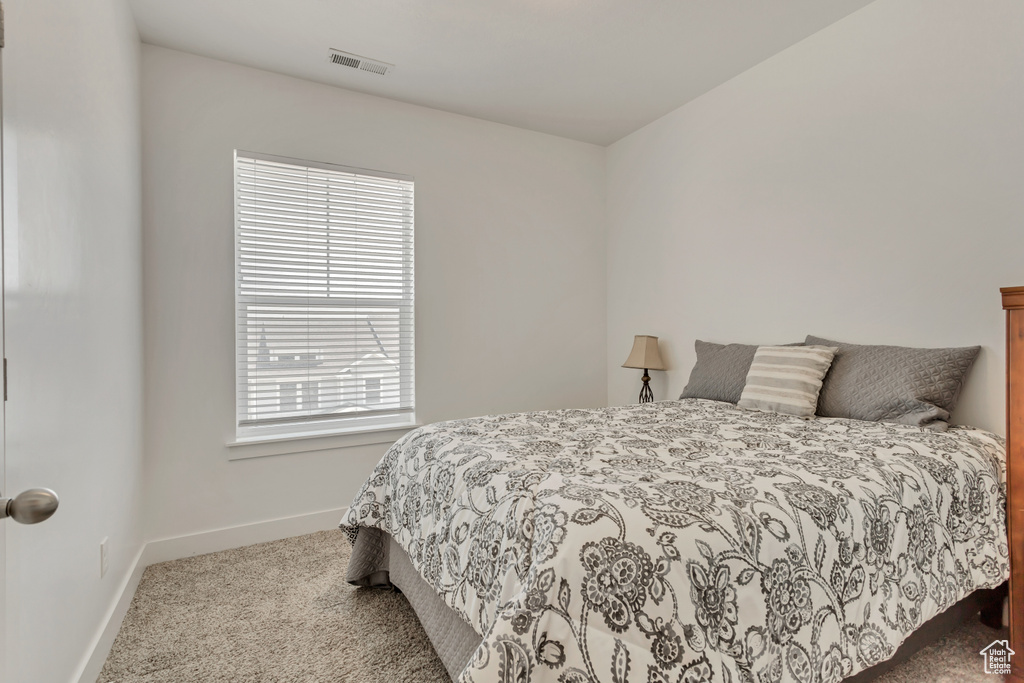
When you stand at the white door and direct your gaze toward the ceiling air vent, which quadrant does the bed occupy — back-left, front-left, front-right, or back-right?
front-right

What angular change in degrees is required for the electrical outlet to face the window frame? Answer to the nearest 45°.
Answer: approximately 45° to its left

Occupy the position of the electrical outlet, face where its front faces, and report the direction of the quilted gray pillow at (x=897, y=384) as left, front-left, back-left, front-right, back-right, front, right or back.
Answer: front-right

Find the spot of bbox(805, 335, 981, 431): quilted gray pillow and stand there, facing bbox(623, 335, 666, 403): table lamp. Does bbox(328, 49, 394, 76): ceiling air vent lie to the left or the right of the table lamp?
left

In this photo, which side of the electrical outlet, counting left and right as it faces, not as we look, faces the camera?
right

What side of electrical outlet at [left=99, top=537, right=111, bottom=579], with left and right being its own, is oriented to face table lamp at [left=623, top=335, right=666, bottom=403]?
front

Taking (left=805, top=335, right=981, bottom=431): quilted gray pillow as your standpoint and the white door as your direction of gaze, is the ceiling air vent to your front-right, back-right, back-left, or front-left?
front-right

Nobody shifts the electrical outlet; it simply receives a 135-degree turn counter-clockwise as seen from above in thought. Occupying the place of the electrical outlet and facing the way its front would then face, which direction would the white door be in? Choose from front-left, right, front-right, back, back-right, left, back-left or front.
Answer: back-left

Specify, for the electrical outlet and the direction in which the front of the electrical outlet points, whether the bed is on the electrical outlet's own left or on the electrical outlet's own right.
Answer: on the electrical outlet's own right
